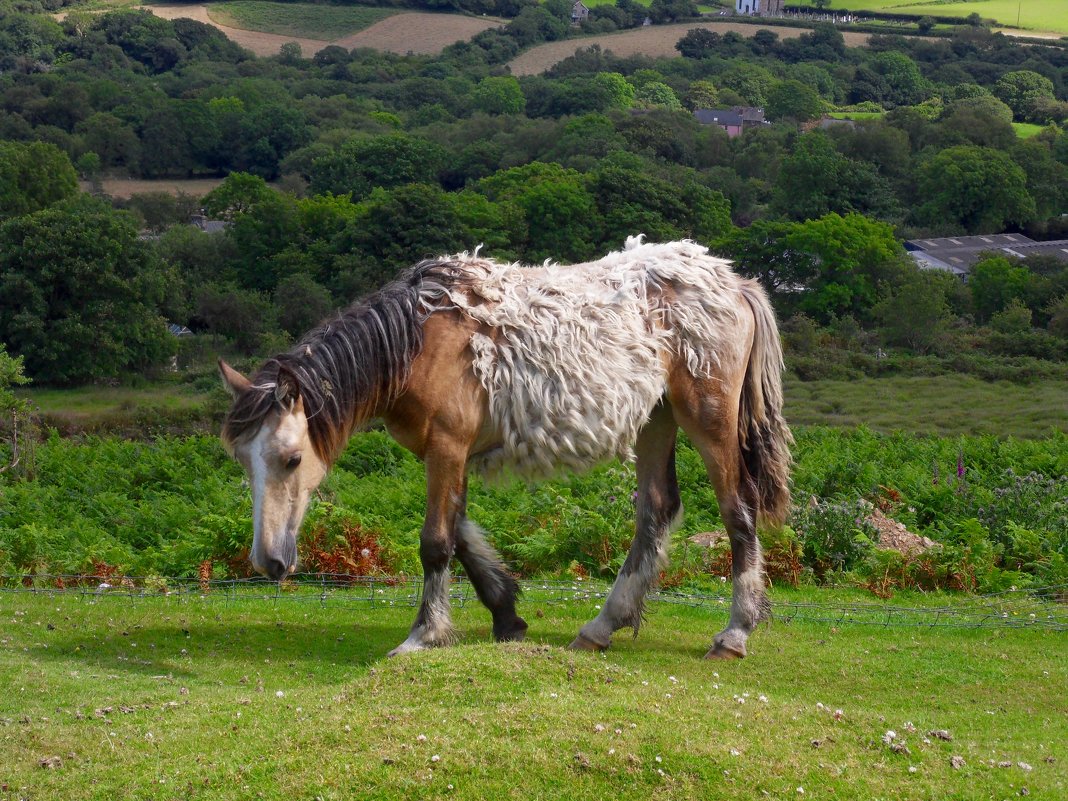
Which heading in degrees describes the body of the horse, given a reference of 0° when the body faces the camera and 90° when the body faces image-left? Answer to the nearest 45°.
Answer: approximately 90°

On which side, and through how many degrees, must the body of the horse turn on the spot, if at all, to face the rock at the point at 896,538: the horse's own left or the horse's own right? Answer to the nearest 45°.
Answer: approximately 135° to the horse's own right

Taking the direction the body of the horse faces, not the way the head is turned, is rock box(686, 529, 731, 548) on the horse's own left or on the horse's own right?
on the horse's own right
